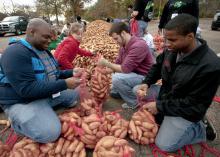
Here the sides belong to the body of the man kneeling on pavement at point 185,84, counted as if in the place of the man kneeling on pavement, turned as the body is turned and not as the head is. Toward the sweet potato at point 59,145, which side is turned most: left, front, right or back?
front

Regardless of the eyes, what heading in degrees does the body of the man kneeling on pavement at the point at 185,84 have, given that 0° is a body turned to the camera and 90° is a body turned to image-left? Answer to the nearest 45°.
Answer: approximately 45°

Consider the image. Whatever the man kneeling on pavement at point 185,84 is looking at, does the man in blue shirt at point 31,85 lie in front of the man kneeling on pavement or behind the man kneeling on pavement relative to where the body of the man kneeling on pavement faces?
in front
